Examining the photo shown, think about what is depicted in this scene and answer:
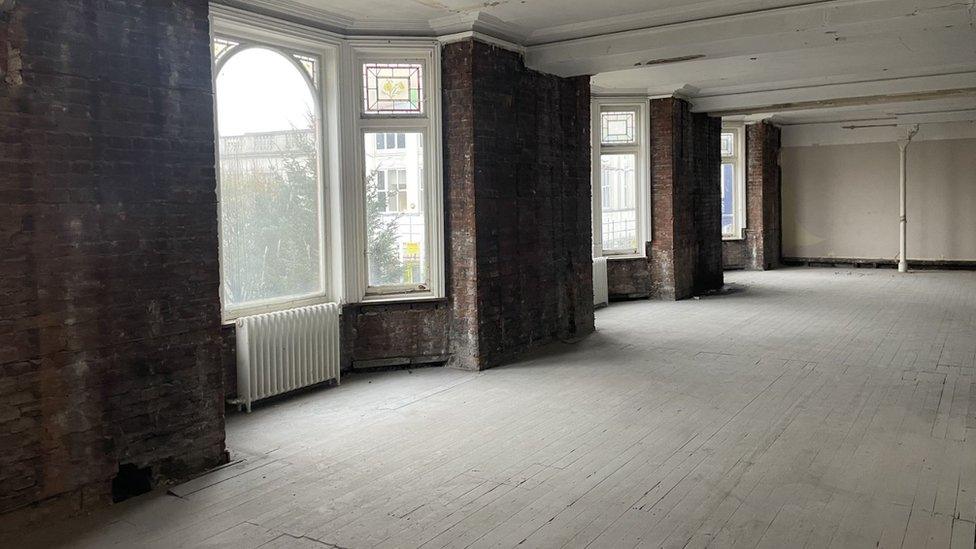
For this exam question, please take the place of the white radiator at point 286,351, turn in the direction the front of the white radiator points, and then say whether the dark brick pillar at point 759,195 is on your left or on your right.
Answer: on your left

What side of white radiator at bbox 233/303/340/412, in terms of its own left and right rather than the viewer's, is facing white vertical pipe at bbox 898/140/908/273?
left

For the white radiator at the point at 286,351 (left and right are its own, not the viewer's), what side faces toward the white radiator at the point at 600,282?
left

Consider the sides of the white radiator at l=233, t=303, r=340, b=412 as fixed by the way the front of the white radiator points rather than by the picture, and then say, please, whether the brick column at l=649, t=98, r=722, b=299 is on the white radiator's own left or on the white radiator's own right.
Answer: on the white radiator's own left

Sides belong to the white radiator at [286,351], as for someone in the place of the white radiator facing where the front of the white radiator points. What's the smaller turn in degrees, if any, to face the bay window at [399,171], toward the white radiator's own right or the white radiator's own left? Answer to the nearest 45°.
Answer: approximately 90° to the white radiator's own left

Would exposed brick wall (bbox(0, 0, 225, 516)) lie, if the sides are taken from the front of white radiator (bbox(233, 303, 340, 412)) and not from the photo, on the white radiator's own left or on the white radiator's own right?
on the white radiator's own right

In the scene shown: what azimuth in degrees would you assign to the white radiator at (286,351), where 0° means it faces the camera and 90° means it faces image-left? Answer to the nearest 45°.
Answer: approximately 315°
